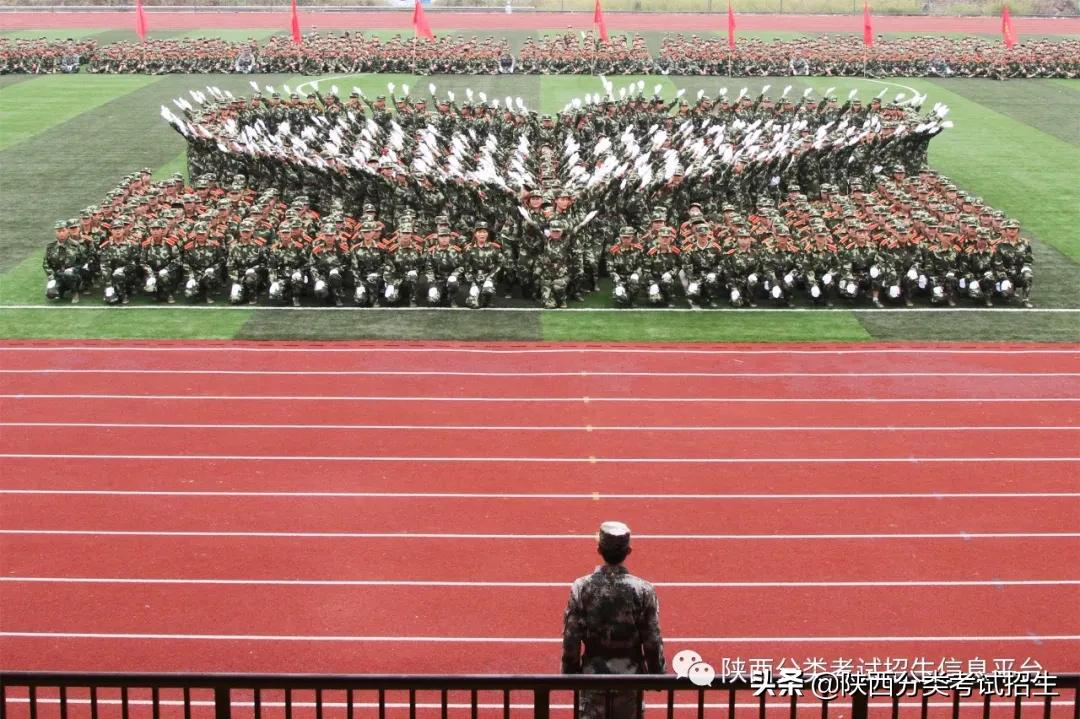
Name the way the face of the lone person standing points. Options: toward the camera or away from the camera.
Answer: away from the camera

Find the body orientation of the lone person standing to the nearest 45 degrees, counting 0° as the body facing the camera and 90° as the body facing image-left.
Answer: approximately 180°
